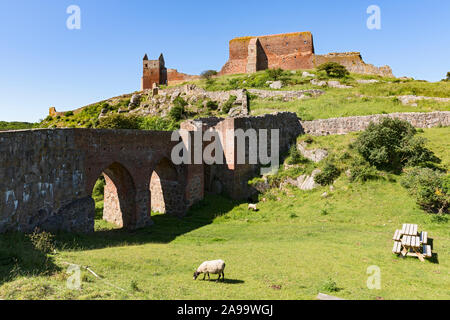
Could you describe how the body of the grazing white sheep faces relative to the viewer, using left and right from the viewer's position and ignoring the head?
facing to the left of the viewer

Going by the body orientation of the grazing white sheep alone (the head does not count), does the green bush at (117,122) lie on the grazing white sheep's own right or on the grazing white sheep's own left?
on the grazing white sheep's own right

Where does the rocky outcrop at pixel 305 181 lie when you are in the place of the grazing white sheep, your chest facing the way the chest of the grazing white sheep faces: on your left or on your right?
on your right

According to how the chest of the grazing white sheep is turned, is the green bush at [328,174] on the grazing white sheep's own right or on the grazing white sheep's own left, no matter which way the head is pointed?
on the grazing white sheep's own right

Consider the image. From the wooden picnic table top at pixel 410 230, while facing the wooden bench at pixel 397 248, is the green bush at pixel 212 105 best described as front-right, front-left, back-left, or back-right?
back-right

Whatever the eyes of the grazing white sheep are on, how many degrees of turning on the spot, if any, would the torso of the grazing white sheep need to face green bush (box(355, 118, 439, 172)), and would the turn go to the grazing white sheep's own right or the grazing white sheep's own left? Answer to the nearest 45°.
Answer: approximately 135° to the grazing white sheep's own right

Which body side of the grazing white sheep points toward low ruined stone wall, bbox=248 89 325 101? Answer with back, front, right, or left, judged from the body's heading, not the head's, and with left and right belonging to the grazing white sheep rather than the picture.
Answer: right

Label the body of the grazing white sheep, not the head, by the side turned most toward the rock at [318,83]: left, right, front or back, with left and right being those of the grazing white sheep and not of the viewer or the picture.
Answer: right

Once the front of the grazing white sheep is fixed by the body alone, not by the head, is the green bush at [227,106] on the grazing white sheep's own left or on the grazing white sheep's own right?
on the grazing white sheep's own right
